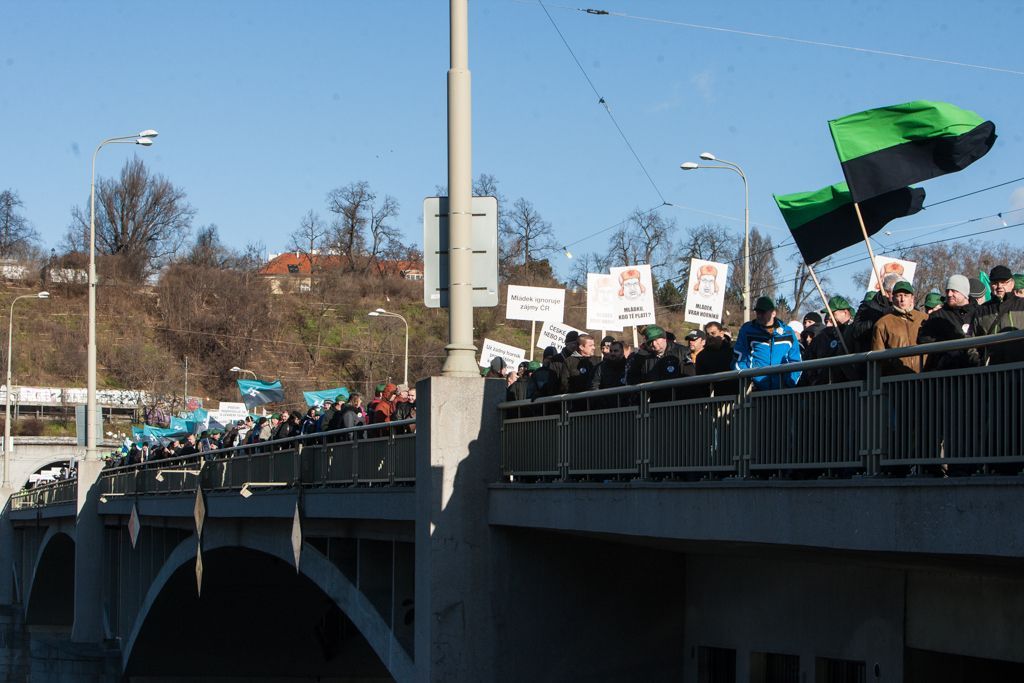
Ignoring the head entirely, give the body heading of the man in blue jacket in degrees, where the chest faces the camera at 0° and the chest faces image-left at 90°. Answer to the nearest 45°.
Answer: approximately 0°
